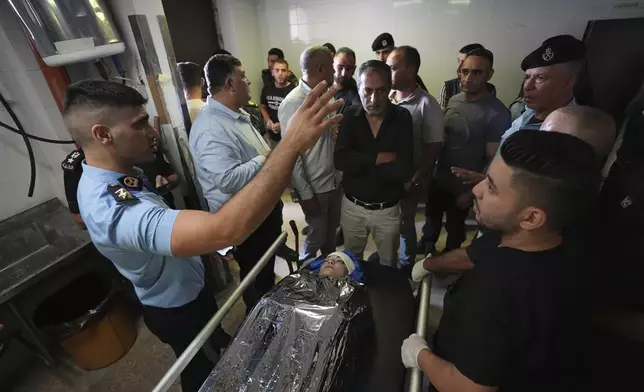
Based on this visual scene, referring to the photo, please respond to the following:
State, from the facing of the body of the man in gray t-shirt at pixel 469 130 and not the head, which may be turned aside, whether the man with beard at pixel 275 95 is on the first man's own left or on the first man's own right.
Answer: on the first man's own right

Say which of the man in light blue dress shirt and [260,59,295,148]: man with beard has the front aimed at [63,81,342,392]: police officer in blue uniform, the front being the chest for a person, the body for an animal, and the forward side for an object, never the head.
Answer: the man with beard

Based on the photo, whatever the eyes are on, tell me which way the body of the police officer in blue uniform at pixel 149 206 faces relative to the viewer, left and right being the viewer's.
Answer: facing to the right of the viewer

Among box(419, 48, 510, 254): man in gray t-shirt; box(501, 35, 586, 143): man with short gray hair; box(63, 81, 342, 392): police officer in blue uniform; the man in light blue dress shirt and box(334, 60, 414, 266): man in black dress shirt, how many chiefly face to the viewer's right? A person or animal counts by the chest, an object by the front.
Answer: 2

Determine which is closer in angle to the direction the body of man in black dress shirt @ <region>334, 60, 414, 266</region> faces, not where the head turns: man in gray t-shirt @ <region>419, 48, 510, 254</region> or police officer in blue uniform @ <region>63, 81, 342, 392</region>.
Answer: the police officer in blue uniform

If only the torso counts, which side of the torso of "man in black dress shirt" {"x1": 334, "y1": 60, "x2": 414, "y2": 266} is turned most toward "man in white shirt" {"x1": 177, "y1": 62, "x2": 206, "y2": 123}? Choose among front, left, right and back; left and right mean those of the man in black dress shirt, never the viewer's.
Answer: right

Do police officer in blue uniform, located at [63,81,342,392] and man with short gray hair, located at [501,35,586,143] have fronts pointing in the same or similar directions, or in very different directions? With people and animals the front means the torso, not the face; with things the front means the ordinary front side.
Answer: very different directions

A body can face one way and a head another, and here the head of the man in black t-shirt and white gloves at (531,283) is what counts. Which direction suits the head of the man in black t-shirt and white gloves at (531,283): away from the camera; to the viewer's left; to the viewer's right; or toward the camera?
to the viewer's left

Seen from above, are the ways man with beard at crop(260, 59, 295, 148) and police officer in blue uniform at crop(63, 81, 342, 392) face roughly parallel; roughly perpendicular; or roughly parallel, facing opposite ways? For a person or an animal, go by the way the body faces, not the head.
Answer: roughly perpendicular
